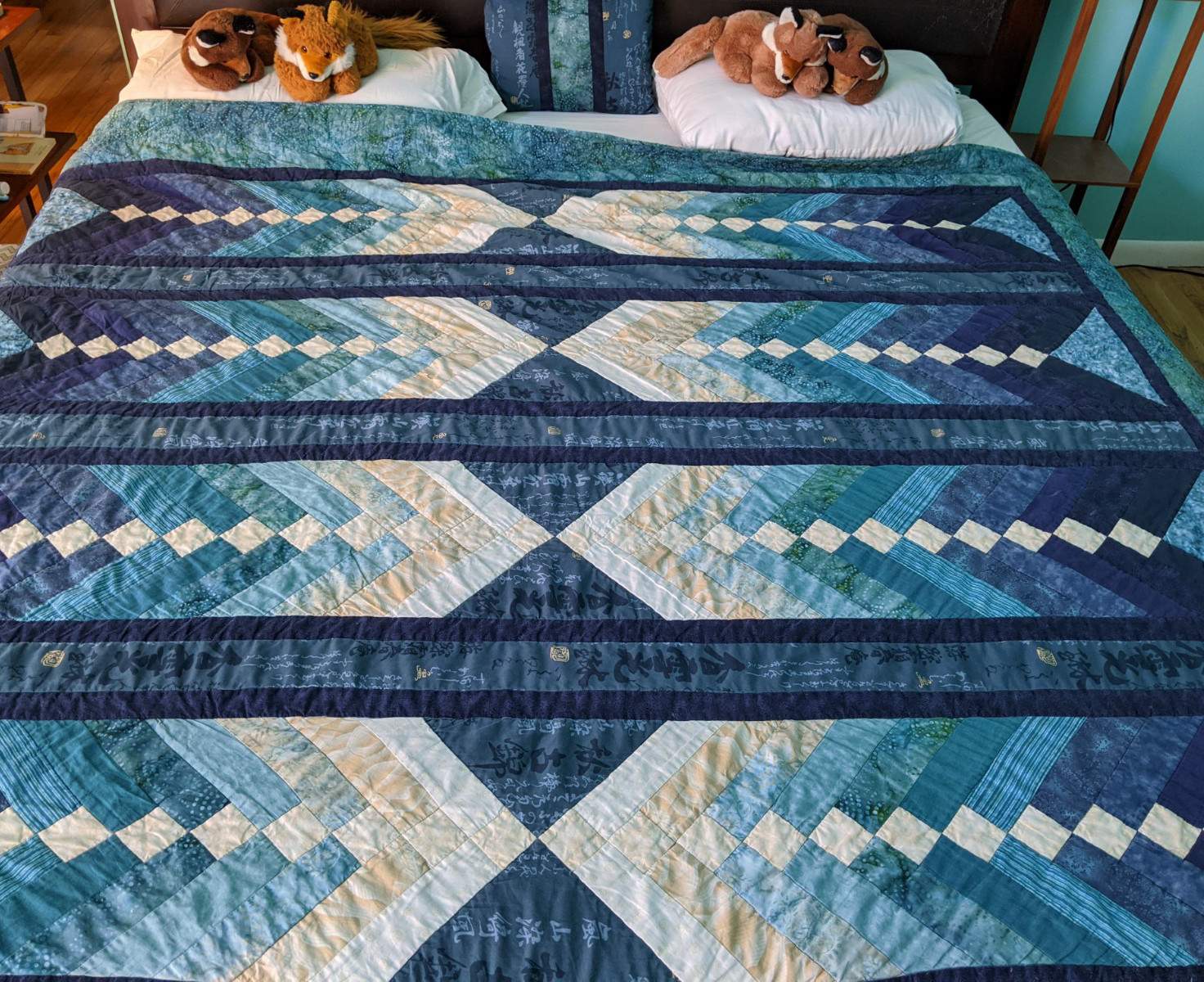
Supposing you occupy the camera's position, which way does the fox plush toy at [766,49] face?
facing the viewer and to the right of the viewer

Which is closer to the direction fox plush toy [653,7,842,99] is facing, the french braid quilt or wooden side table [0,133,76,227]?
the french braid quilt

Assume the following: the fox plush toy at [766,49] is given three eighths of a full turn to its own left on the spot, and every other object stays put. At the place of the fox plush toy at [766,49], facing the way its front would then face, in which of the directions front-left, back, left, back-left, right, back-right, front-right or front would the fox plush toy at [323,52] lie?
left

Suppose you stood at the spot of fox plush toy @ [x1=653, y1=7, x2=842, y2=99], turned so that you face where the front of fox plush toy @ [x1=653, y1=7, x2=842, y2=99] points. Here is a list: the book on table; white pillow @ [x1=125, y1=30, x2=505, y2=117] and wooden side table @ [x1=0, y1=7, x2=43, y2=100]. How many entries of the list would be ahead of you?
0

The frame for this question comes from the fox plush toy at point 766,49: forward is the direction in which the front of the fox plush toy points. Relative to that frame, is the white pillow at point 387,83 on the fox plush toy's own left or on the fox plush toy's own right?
on the fox plush toy's own right

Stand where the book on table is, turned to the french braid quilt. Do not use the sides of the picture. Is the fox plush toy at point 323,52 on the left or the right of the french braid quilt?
left

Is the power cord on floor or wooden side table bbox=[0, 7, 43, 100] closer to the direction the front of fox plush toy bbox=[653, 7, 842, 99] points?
the power cord on floor

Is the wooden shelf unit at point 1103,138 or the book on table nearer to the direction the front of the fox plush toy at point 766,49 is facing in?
the wooden shelf unit

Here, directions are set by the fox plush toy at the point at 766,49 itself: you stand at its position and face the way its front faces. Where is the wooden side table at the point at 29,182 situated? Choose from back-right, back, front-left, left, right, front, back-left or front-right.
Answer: back-right

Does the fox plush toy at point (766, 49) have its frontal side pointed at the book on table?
no

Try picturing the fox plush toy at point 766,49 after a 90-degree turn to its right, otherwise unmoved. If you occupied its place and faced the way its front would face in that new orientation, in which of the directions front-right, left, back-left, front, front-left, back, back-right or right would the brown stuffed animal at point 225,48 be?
front-right
